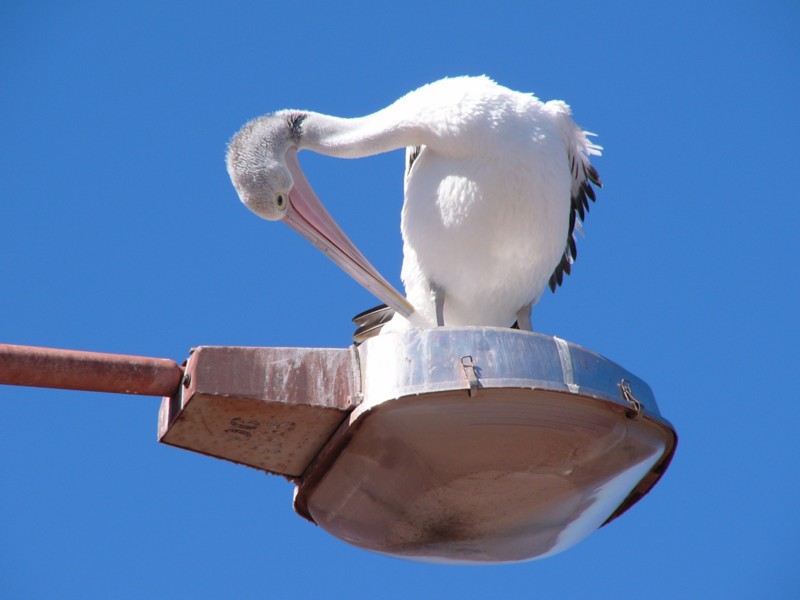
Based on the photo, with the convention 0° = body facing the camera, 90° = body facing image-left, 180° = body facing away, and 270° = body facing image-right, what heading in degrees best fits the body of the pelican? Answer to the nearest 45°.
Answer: approximately 0°
